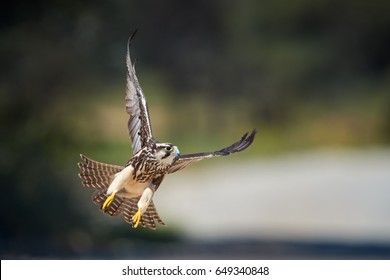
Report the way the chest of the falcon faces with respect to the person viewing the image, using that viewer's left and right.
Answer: facing the viewer and to the right of the viewer
